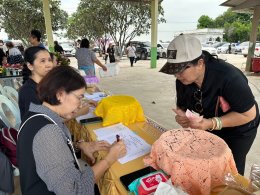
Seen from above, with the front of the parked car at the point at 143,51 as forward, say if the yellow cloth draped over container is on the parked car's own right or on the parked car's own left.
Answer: on the parked car's own right

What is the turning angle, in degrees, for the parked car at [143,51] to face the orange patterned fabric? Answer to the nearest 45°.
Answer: approximately 45° to its right

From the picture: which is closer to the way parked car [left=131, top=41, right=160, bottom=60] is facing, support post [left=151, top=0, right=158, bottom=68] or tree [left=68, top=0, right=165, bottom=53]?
the support post

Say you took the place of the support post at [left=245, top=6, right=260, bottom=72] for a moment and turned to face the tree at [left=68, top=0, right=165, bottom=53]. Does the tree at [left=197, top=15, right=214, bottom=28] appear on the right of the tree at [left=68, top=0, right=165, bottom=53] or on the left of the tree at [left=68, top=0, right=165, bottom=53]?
right

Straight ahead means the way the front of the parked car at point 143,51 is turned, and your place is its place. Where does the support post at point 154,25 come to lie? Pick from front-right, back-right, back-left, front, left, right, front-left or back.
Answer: front-right

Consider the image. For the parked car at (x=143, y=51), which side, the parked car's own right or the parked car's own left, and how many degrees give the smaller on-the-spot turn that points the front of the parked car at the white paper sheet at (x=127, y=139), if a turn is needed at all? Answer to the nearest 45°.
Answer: approximately 45° to the parked car's own right

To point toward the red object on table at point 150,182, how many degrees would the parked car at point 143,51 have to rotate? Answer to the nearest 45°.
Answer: approximately 45° to its right

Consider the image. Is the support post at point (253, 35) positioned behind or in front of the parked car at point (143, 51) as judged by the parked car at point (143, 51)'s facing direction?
in front

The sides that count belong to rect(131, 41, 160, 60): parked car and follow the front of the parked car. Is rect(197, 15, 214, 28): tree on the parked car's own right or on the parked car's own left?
on the parked car's own left
